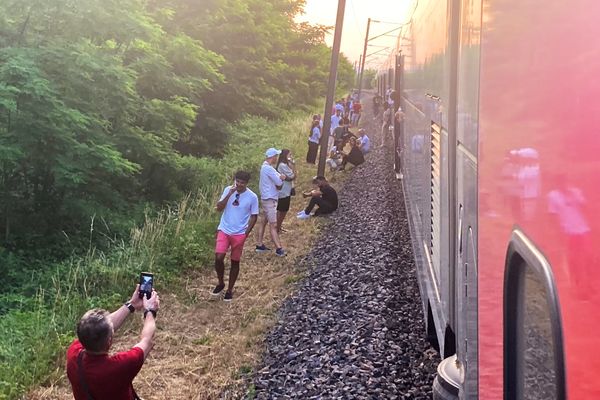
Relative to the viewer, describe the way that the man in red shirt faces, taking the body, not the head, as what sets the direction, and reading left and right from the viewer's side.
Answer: facing away from the viewer and to the right of the viewer

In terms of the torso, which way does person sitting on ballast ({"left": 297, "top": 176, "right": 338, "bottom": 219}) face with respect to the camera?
to the viewer's left

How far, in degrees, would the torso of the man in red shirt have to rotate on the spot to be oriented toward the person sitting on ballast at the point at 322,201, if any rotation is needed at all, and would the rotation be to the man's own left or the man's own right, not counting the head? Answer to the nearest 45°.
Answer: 0° — they already face them

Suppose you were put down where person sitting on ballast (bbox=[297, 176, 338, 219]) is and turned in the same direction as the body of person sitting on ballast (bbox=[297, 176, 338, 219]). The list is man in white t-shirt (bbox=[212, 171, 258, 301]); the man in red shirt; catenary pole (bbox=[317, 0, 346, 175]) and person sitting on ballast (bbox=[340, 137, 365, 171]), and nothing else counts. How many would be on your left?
2

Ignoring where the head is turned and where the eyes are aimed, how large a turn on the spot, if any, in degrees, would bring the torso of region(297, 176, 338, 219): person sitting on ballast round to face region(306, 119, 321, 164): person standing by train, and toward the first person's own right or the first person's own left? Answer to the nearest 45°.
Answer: approximately 90° to the first person's own right

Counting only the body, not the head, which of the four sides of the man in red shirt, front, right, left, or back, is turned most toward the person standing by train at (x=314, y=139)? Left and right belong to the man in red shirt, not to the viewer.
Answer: front

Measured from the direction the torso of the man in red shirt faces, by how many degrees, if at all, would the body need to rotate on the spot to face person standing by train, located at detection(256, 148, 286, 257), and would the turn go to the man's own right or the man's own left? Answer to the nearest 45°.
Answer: approximately 45° to the man's own left

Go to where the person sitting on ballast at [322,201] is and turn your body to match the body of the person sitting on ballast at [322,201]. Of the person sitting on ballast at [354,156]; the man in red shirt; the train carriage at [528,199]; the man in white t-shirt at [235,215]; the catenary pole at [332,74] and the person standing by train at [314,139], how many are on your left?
3

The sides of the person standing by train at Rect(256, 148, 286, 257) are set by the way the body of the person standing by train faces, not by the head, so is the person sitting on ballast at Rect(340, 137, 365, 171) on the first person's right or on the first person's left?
on the first person's left

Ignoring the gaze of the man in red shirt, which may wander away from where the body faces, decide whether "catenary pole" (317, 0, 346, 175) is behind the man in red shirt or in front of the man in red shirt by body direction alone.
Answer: in front

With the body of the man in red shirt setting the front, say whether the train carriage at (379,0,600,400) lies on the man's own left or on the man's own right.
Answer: on the man's own right

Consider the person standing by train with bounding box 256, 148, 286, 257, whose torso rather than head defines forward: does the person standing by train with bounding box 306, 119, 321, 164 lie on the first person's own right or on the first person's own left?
on the first person's own left
